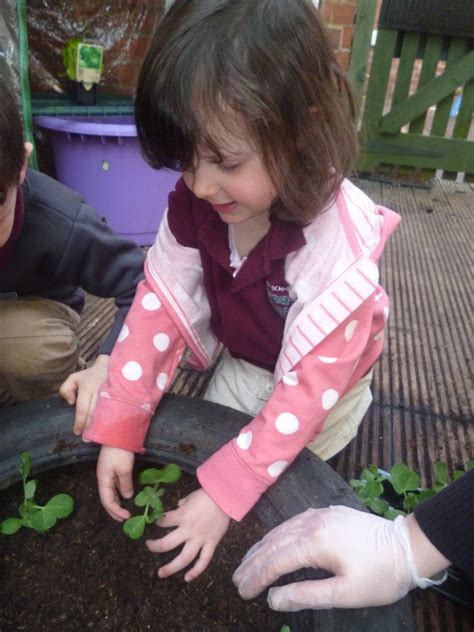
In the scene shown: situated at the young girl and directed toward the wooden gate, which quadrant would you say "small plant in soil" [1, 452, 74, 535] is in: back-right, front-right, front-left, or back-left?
back-left

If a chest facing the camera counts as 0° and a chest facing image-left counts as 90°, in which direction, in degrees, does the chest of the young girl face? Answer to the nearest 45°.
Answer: approximately 45°

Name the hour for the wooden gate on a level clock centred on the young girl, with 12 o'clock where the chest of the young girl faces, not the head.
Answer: The wooden gate is roughly at 5 o'clock from the young girl.

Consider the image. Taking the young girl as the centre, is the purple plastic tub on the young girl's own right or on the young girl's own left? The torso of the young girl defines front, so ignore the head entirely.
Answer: on the young girl's own right
